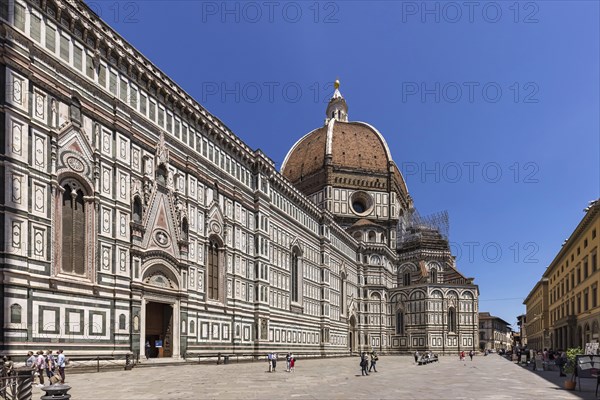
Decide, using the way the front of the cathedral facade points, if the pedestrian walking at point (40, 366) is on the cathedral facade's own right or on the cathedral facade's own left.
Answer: on the cathedral facade's own right

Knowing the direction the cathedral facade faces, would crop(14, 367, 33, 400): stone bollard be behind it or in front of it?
in front

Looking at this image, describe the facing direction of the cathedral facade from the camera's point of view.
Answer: facing the viewer and to the right of the viewer

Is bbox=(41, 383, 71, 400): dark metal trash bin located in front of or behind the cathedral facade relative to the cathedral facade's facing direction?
in front
